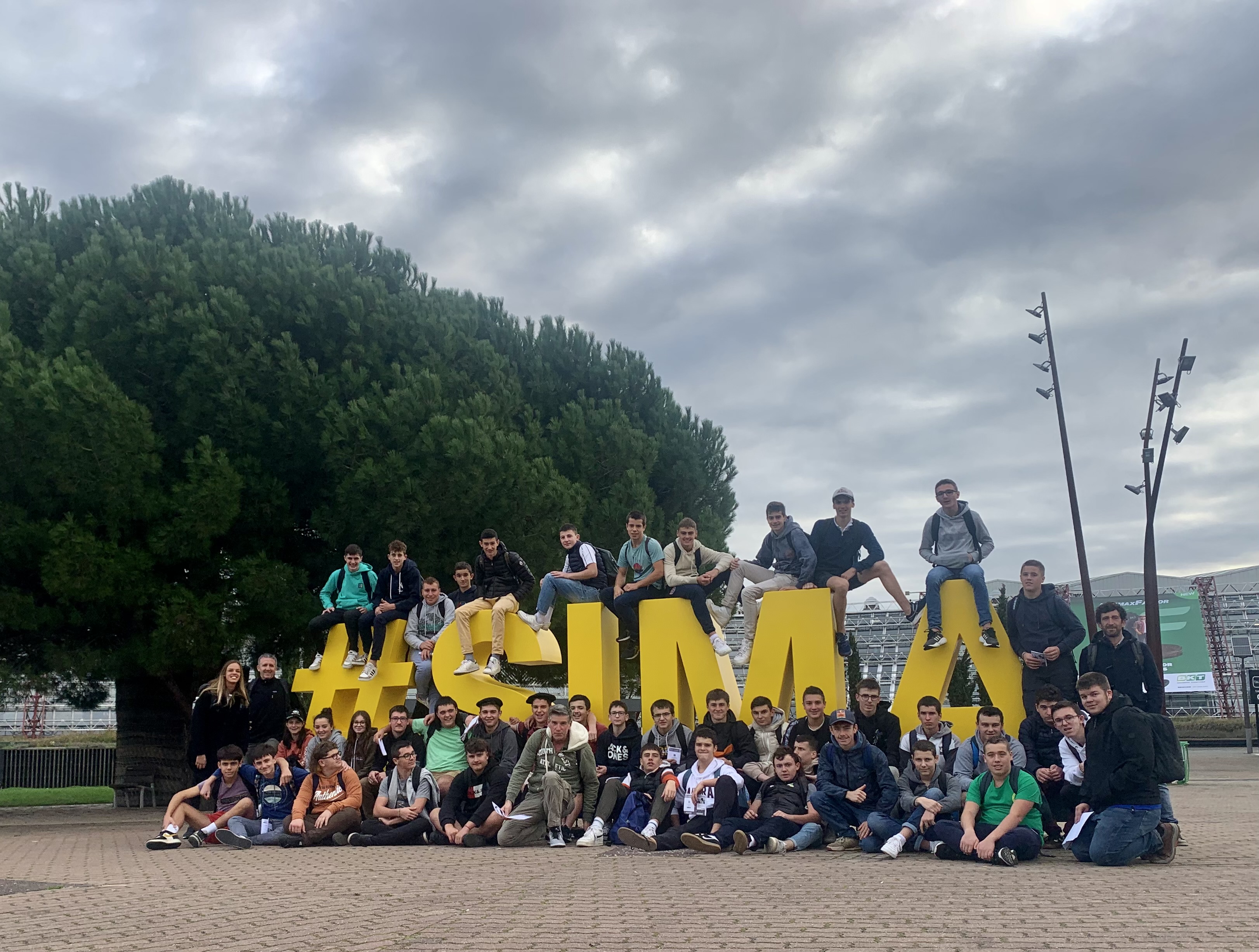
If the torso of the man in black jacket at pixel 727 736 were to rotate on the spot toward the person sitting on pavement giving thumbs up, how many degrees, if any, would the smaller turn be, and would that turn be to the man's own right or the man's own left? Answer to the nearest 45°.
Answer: approximately 45° to the man's own left

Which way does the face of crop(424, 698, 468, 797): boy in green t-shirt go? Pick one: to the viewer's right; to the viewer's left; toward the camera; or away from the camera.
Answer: toward the camera

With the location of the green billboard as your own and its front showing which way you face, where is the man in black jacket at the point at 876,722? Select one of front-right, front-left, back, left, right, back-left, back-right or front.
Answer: front

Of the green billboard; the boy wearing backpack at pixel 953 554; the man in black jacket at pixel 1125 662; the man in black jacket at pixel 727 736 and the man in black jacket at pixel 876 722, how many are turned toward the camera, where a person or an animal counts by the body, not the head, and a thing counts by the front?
5

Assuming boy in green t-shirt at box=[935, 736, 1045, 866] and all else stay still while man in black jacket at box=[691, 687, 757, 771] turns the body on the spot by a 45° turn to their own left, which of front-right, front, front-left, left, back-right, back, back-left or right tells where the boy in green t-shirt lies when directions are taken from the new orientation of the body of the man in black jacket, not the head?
front

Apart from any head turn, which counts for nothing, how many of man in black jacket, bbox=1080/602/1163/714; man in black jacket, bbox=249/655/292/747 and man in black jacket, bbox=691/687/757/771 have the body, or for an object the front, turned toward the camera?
3

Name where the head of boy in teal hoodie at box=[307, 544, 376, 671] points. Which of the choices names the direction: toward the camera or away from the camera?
toward the camera

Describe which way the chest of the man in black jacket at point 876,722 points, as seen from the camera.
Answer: toward the camera

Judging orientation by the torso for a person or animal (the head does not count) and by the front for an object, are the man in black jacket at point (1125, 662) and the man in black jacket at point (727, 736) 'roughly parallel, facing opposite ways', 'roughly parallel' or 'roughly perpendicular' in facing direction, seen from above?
roughly parallel

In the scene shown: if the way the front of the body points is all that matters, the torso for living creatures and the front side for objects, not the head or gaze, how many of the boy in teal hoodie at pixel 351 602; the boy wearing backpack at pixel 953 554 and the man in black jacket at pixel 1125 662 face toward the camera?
3

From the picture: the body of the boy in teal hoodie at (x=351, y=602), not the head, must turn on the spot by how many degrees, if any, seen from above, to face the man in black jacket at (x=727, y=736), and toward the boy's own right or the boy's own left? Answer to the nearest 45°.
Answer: approximately 45° to the boy's own left

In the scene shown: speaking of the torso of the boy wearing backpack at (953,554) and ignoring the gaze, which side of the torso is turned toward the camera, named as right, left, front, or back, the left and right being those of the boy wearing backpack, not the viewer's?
front

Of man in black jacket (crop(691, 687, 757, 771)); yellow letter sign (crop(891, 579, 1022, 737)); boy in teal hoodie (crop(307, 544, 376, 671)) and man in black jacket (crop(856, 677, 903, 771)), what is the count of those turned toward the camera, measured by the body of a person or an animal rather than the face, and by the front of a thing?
4

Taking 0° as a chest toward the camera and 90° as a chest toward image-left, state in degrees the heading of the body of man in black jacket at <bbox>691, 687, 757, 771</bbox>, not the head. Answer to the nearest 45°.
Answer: approximately 0°

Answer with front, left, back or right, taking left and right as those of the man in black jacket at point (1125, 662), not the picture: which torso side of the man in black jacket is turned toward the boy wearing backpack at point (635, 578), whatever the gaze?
right

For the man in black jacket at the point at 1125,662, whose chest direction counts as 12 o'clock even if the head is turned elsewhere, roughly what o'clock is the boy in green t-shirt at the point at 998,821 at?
The boy in green t-shirt is roughly at 1 o'clock from the man in black jacket.

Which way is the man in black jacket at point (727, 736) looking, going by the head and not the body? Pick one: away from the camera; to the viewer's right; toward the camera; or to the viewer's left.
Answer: toward the camera
